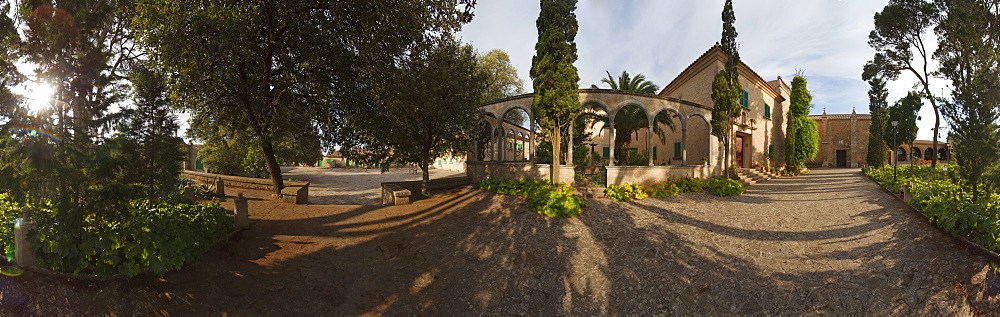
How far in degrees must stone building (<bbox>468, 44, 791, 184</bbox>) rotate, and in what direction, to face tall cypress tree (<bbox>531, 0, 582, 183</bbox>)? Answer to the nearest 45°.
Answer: approximately 90° to its right

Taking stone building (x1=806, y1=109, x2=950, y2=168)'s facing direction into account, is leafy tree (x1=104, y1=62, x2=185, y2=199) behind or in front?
in front

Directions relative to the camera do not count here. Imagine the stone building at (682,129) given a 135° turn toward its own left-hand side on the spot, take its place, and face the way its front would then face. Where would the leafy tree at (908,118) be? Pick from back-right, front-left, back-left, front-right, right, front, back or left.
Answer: front-right

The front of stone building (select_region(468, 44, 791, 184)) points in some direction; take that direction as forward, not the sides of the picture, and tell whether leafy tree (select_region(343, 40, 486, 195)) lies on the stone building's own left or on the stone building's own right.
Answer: on the stone building's own right

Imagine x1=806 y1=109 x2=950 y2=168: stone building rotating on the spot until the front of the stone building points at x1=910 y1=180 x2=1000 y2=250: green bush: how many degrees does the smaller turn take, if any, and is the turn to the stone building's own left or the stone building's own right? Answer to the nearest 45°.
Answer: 0° — it already faces it

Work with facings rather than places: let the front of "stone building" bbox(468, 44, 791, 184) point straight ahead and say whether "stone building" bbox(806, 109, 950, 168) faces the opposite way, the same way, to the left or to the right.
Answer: to the right

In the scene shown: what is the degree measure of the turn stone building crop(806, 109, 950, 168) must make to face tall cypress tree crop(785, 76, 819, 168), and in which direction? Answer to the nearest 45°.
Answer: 0° — it already faces it

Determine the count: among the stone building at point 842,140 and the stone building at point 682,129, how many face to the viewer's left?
0

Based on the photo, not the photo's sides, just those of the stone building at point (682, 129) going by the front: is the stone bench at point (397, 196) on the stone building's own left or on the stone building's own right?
on the stone building's own right

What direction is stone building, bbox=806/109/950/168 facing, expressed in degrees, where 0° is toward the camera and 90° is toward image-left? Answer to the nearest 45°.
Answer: approximately 0°

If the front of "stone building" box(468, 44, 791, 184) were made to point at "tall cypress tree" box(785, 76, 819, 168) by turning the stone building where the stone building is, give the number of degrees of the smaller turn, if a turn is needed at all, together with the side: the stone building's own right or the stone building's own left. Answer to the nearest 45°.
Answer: approximately 90° to the stone building's own left

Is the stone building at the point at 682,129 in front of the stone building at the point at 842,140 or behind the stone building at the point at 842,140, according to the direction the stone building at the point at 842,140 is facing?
in front

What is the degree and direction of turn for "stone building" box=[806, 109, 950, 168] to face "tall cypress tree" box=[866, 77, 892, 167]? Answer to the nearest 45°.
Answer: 0° — it already faces it
